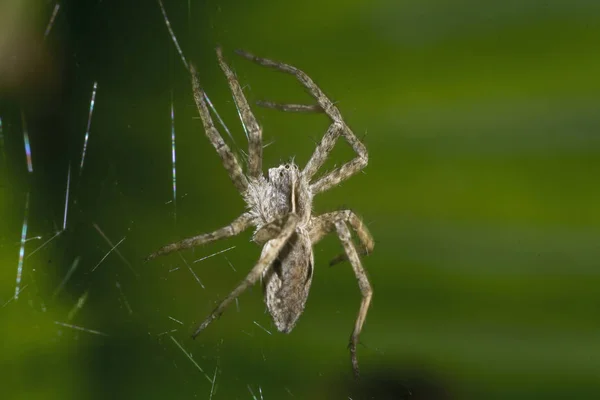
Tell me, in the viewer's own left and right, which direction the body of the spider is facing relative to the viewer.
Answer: facing away from the viewer
